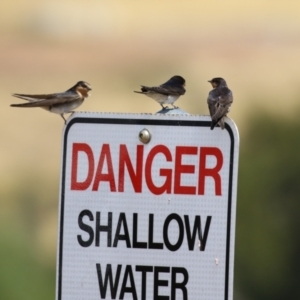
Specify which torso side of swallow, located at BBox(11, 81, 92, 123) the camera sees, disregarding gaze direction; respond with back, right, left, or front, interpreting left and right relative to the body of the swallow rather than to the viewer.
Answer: right

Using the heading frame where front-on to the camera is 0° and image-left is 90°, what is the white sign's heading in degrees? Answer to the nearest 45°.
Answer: approximately 0°
